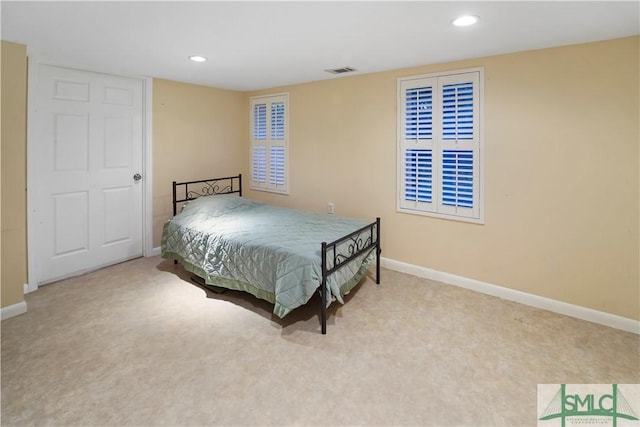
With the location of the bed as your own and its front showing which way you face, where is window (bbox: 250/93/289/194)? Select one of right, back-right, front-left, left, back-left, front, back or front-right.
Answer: back-left

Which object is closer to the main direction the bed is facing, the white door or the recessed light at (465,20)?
the recessed light

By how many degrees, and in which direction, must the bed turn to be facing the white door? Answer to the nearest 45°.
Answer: approximately 180°
